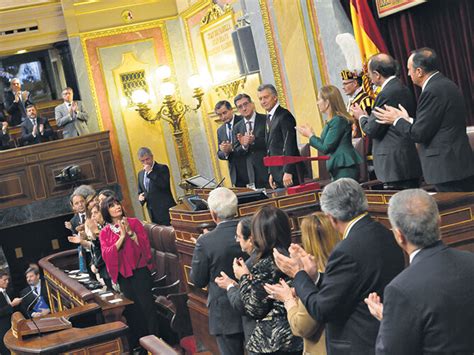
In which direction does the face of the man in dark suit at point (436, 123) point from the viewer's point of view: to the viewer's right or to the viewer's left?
to the viewer's left

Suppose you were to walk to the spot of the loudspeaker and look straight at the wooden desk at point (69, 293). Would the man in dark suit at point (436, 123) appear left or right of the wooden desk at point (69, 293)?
left

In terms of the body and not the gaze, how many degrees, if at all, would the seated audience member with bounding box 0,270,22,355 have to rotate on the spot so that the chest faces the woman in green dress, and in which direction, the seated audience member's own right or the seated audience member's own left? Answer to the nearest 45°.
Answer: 0° — they already face them

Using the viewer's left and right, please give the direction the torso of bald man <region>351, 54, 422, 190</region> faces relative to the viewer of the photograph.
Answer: facing away from the viewer and to the left of the viewer

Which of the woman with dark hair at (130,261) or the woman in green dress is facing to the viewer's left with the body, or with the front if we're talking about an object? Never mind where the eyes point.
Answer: the woman in green dress

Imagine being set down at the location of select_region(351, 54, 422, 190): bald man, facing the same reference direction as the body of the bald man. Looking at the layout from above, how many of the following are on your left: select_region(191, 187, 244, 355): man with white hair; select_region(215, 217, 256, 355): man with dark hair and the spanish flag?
2

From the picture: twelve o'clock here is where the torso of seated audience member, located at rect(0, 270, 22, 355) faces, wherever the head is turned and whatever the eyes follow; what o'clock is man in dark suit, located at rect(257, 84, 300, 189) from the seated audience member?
The man in dark suit is roughly at 12 o'clock from the seated audience member.

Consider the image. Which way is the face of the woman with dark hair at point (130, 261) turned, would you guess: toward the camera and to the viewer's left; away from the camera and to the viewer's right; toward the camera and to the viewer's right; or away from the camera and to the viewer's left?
toward the camera and to the viewer's right

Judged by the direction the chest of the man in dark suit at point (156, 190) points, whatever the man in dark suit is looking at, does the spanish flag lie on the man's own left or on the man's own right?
on the man's own left

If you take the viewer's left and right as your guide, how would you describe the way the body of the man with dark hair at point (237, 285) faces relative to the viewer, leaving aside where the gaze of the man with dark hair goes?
facing to the left of the viewer

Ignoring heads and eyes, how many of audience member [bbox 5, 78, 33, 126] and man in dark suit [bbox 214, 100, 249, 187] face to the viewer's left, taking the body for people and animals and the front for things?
0
